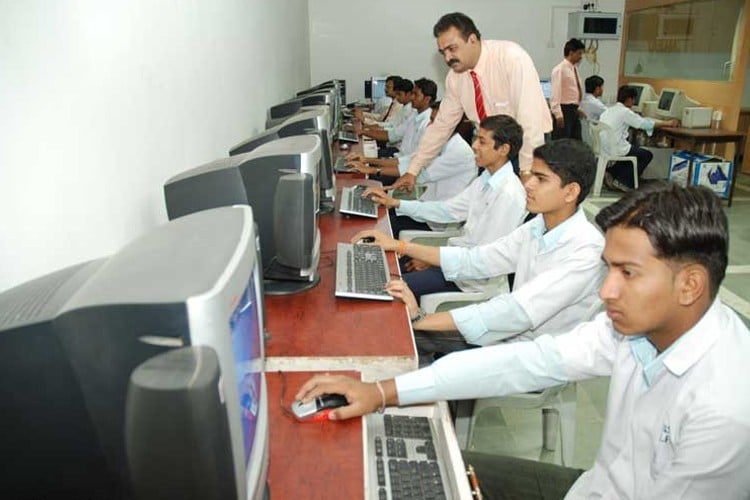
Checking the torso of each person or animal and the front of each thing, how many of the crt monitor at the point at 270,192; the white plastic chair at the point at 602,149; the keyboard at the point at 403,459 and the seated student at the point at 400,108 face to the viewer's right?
3

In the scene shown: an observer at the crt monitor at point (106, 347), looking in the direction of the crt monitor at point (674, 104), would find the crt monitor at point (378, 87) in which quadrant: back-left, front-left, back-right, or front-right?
front-left

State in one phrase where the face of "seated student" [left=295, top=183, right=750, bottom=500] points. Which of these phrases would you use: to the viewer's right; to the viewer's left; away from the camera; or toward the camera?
to the viewer's left

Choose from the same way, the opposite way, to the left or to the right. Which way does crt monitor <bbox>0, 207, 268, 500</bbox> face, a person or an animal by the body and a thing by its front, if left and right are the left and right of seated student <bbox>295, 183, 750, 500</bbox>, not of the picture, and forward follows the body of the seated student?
the opposite way

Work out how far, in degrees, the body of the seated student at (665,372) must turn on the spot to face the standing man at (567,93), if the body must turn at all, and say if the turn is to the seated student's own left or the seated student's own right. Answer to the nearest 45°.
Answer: approximately 135° to the seated student's own right

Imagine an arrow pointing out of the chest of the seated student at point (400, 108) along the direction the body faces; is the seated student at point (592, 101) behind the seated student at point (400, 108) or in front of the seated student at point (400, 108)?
behind

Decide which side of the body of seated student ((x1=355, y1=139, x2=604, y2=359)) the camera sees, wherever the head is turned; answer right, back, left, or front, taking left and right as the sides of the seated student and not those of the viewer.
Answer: left

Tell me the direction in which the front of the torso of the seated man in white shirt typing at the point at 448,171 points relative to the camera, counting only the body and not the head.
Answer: to the viewer's left

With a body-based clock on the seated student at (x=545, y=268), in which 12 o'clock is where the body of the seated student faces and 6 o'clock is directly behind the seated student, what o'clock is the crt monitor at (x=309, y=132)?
The crt monitor is roughly at 1 o'clock from the seated student.

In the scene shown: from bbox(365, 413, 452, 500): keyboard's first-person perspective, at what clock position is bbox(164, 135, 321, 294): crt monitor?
The crt monitor is roughly at 8 o'clock from the keyboard.

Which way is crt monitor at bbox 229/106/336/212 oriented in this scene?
to the viewer's right

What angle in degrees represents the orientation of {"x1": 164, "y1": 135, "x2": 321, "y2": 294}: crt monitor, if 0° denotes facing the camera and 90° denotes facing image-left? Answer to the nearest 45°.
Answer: approximately 270°

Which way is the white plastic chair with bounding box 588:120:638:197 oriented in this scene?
to the viewer's right

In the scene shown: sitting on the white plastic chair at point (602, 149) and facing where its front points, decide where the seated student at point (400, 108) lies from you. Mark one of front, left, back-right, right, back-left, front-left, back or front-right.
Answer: back

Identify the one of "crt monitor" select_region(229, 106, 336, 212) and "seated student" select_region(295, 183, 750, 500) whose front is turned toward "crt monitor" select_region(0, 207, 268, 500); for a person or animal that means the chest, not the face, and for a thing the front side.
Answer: the seated student

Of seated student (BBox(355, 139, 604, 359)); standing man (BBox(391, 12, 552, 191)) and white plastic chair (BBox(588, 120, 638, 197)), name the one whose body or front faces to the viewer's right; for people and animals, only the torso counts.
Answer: the white plastic chair
